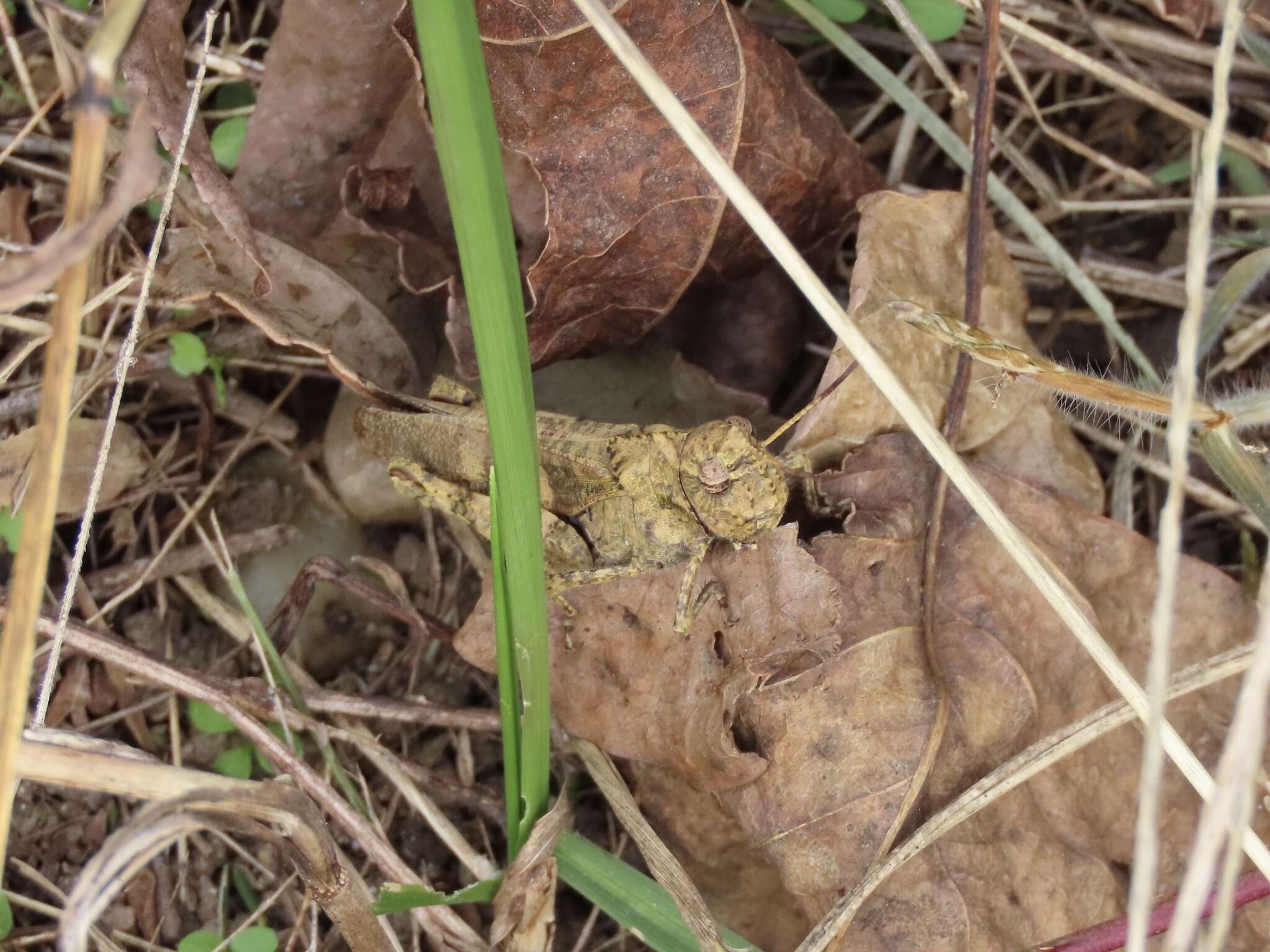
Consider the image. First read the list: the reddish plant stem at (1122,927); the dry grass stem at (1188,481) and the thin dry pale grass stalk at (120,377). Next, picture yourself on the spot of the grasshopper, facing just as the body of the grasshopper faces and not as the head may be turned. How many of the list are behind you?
1

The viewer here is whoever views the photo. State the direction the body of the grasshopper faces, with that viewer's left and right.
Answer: facing to the right of the viewer
